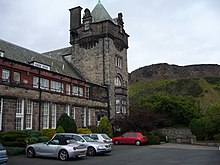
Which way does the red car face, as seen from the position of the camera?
facing away from the viewer and to the left of the viewer

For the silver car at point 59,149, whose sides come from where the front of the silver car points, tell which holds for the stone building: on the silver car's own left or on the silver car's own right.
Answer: on the silver car's own right

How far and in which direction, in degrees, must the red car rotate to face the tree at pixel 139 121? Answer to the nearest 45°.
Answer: approximately 45° to its right

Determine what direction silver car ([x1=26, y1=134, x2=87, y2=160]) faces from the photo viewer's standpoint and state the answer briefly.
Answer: facing away from the viewer and to the left of the viewer
